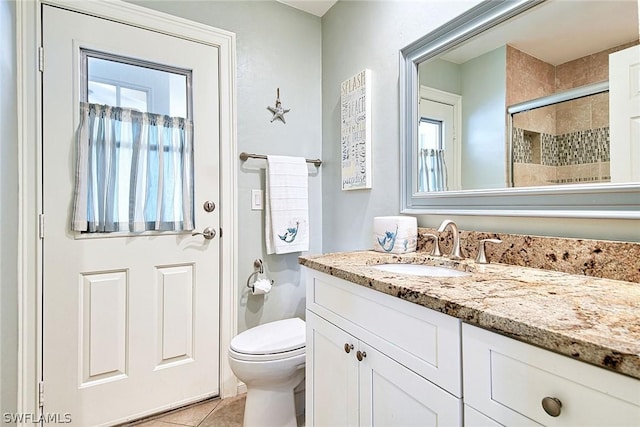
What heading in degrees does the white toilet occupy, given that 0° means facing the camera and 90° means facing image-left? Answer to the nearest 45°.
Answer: approximately 45°

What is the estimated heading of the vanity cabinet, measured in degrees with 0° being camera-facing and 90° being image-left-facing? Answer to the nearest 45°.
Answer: approximately 45°

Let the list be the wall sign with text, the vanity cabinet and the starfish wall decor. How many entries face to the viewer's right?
0

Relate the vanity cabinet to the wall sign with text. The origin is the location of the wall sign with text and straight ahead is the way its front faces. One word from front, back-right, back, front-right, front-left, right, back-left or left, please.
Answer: front-left

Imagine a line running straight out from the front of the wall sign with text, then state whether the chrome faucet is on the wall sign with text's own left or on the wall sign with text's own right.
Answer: on the wall sign with text's own left

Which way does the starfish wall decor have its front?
toward the camera

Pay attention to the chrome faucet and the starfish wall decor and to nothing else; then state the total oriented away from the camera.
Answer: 0

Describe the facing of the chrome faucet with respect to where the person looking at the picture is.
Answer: facing the viewer and to the left of the viewer

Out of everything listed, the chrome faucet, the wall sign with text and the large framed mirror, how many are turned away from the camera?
0
